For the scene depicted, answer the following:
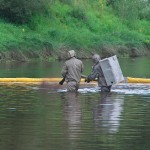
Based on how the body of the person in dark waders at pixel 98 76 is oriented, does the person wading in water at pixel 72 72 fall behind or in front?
in front

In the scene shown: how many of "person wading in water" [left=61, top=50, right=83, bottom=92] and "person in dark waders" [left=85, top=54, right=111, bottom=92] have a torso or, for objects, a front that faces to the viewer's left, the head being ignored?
1

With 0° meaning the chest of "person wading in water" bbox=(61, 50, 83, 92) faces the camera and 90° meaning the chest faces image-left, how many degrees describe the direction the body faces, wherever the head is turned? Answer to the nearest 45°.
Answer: approximately 180°

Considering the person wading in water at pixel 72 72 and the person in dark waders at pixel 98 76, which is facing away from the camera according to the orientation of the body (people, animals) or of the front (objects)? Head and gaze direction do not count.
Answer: the person wading in water

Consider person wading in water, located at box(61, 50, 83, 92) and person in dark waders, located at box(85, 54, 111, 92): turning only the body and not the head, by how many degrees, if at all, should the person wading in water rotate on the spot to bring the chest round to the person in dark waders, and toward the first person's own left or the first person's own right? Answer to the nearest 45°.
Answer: approximately 90° to the first person's own right

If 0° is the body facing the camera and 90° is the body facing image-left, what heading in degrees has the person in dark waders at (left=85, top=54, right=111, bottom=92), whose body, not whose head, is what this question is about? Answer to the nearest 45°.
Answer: approximately 90°
